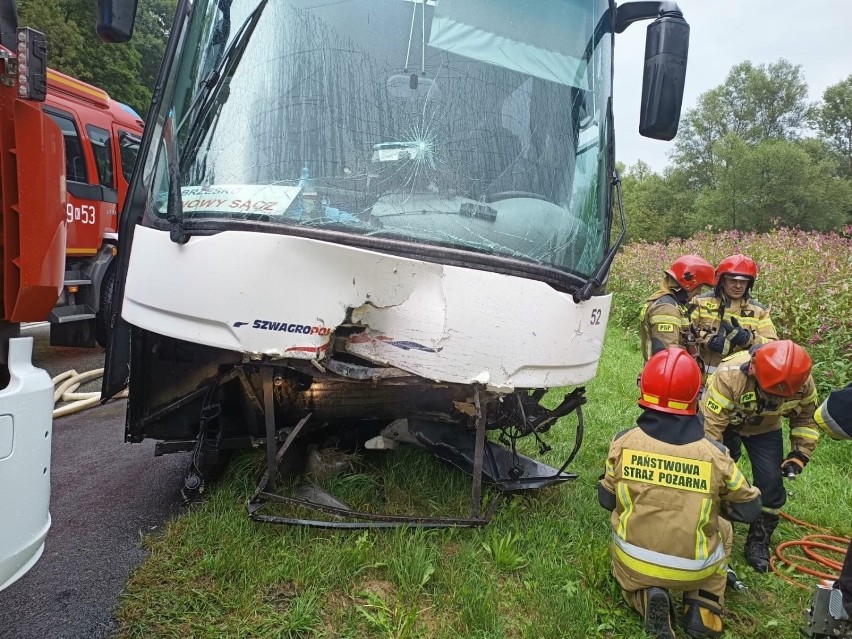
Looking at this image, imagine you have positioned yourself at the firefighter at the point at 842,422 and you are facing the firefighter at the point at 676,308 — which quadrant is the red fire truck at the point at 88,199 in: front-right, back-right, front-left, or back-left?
front-left

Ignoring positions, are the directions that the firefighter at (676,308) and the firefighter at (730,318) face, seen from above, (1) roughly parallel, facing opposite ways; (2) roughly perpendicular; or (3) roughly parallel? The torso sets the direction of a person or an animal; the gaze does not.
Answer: roughly perpendicular

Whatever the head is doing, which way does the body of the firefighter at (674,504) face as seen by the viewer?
away from the camera

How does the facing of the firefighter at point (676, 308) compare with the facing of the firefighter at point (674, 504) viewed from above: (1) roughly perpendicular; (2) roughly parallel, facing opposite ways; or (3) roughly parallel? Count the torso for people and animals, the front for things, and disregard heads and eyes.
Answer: roughly perpendicular

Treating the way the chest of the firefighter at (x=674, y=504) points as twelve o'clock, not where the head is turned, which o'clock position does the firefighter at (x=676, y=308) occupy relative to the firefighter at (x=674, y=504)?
the firefighter at (x=676, y=308) is roughly at 12 o'clock from the firefighter at (x=674, y=504).

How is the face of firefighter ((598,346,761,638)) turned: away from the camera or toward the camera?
away from the camera

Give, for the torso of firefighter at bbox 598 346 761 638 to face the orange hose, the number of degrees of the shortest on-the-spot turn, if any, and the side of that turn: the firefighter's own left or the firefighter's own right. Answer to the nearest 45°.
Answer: approximately 45° to the firefighter's own right

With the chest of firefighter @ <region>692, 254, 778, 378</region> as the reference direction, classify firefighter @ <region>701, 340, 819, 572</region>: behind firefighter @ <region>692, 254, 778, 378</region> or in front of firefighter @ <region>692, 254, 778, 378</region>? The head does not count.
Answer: in front

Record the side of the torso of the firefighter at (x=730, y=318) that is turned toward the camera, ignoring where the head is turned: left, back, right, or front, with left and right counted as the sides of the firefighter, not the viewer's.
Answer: front

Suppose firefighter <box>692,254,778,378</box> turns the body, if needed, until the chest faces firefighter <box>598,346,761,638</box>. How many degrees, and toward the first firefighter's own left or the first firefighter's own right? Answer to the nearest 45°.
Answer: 0° — they already face them

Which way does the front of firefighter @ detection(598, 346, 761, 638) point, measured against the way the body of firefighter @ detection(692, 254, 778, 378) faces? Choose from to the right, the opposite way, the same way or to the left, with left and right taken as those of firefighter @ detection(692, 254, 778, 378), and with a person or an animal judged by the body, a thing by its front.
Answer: the opposite way
